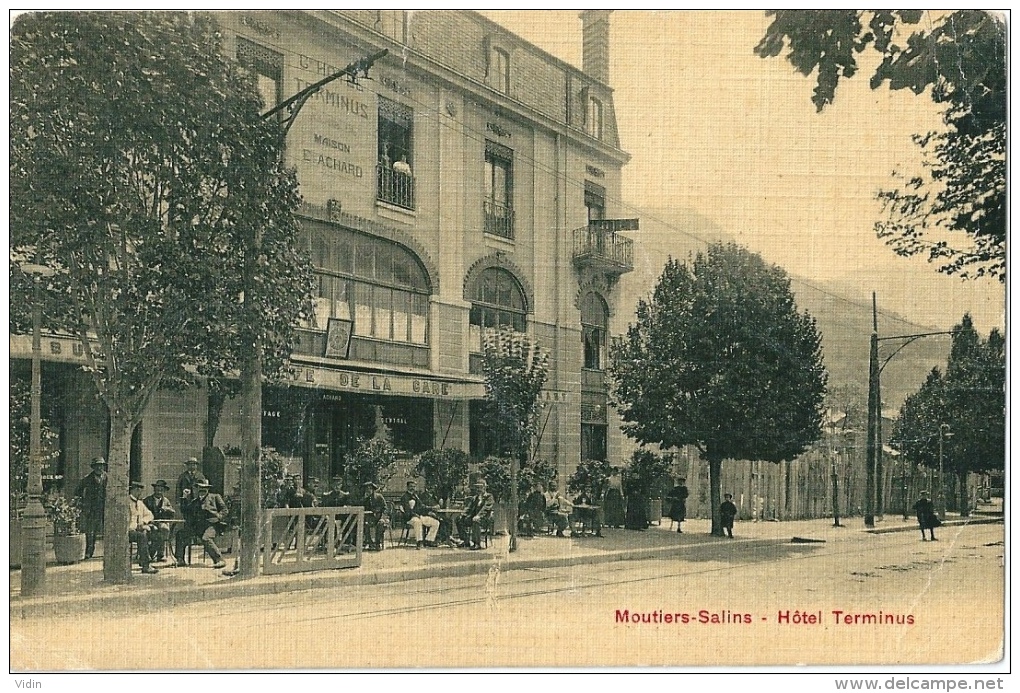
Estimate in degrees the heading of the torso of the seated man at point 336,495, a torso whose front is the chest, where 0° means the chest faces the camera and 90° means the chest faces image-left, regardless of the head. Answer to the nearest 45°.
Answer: approximately 0°

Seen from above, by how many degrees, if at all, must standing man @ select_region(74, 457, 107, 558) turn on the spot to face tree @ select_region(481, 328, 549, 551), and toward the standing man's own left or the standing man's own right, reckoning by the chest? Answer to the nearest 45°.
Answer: approximately 45° to the standing man's own left

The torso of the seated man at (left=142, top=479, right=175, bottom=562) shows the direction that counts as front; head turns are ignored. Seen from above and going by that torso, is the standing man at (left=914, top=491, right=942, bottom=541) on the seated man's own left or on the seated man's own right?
on the seated man's own left

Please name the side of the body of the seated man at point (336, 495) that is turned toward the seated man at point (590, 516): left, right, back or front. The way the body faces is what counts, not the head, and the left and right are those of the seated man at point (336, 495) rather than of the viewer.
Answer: left

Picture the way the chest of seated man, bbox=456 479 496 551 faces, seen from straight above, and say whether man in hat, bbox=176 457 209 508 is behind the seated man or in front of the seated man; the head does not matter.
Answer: in front
